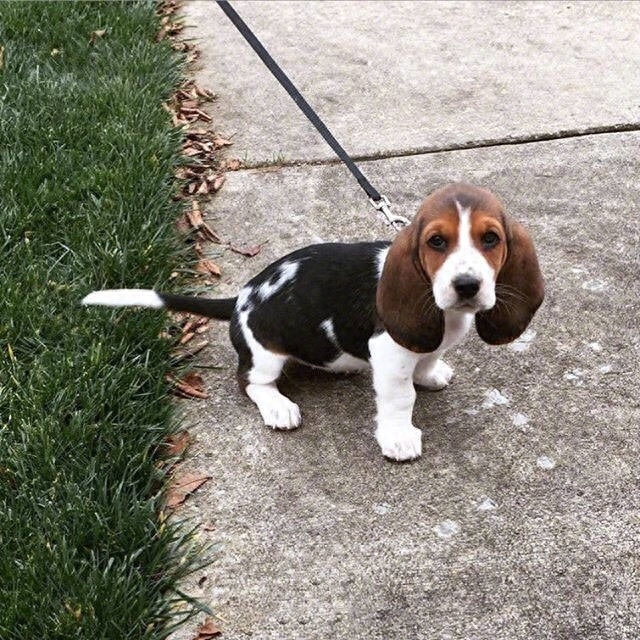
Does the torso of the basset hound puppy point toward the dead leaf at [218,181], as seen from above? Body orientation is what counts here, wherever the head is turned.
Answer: no

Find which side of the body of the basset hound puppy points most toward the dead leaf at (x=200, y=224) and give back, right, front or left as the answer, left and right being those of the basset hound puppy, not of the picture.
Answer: back

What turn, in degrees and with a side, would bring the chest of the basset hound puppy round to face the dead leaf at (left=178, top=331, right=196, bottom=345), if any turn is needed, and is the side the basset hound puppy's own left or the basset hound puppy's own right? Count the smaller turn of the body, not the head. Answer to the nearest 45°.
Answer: approximately 180°

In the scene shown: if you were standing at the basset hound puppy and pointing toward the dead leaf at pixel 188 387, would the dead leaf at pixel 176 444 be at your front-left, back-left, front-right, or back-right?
front-left

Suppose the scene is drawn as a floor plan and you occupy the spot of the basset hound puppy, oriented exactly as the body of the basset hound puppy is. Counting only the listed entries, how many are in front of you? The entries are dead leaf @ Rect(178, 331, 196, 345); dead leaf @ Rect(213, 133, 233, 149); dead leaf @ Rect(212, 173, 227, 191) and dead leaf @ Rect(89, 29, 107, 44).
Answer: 0

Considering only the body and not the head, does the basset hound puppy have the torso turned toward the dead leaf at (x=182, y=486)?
no

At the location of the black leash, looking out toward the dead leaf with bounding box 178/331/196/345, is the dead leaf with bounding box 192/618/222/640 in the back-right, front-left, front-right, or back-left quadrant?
front-left

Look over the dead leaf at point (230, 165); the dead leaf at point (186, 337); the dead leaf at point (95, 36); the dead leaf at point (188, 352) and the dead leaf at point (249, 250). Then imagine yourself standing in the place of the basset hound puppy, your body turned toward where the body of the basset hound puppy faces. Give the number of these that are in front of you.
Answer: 0

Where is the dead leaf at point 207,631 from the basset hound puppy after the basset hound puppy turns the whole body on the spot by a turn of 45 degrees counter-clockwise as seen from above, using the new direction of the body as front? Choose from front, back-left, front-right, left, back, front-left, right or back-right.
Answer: back-right

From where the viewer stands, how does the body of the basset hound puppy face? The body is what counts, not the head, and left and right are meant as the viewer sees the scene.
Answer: facing the viewer and to the right of the viewer

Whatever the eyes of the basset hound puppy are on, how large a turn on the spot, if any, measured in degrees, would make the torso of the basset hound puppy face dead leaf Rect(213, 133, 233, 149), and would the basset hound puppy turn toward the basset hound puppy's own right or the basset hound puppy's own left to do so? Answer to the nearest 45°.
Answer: approximately 135° to the basset hound puppy's own left

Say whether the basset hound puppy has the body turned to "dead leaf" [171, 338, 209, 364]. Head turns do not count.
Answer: no

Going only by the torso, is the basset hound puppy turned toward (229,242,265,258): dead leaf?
no

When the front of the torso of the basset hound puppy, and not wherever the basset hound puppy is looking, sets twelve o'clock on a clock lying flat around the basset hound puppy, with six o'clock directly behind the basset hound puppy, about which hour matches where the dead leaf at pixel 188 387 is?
The dead leaf is roughly at 5 o'clock from the basset hound puppy.

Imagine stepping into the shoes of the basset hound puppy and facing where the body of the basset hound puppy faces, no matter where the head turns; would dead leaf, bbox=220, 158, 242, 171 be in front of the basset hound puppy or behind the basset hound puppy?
behind
